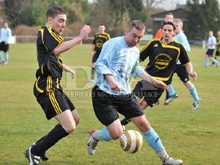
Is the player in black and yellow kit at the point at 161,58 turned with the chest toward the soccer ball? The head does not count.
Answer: yes

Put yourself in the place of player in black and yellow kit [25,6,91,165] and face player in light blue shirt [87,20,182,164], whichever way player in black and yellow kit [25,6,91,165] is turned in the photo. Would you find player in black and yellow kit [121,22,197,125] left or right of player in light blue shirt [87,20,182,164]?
left

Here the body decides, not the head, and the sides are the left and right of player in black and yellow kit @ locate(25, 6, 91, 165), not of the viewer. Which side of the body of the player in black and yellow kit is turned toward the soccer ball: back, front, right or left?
front

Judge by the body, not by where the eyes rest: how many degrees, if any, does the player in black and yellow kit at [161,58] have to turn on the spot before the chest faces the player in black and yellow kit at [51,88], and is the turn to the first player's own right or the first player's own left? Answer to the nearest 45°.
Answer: approximately 45° to the first player's own right

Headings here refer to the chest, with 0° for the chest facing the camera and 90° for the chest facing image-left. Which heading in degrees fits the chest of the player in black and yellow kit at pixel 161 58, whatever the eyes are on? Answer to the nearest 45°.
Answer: approximately 0°

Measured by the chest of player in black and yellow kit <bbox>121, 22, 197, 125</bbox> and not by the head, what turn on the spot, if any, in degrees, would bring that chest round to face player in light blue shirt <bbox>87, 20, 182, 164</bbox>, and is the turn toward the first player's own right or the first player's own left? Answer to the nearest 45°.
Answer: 0° — they already face them

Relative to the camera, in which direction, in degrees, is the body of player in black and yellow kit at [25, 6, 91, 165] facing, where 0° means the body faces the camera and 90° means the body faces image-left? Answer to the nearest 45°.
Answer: approximately 270°

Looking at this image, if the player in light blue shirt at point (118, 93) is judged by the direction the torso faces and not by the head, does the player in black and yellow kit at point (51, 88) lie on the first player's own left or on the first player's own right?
on the first player's own right

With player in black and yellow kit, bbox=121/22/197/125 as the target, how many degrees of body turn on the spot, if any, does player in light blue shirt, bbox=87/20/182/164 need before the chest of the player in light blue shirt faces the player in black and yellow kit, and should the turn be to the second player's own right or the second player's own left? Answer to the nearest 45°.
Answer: approximately 135° to the second player's own left

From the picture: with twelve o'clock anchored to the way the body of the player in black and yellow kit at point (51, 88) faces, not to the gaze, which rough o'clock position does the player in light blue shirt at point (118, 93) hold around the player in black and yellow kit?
The player in light blue shirt is roughly at 12 o'clock from the player in black and yellow kit.

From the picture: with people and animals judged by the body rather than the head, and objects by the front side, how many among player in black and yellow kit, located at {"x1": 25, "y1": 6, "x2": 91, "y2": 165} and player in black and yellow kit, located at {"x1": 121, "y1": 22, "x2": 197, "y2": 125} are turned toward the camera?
1
